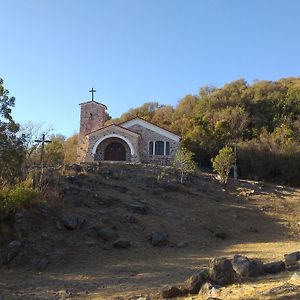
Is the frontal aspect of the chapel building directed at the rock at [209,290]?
yes

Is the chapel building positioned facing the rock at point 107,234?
yes

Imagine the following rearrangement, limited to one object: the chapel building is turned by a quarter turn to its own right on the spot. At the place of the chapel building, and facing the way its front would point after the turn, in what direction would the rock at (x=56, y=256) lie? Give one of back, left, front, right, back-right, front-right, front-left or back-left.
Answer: left

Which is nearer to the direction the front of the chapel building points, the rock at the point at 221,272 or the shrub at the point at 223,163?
the rock

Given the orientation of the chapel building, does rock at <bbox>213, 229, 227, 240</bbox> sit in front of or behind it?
in front

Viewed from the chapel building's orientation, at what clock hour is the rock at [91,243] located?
The rock is roughly at 12 o'clock from the chapel building.

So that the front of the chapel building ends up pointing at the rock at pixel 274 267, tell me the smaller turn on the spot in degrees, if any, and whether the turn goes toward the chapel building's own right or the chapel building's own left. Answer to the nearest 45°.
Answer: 0° — it already faces it

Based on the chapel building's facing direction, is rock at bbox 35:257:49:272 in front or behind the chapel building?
in front

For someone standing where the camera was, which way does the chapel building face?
facing the viewer

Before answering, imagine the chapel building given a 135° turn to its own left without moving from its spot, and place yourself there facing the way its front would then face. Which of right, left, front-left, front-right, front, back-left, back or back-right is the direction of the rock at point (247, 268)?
back-right

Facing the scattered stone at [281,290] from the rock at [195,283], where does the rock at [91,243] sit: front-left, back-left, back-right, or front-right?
back-left

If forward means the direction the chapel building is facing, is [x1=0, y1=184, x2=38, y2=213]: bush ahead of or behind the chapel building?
ahead
